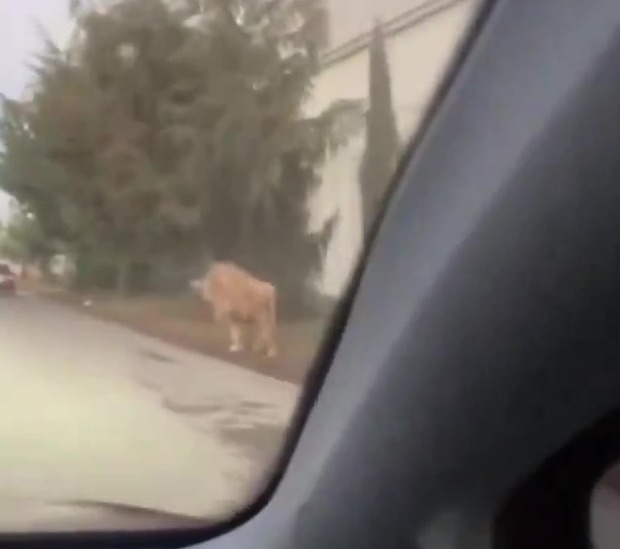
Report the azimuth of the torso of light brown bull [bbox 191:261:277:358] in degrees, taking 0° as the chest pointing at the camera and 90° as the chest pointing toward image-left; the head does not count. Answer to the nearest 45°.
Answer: approximately 90°
